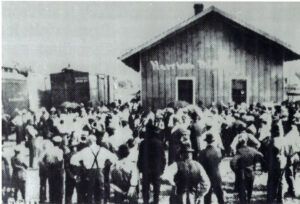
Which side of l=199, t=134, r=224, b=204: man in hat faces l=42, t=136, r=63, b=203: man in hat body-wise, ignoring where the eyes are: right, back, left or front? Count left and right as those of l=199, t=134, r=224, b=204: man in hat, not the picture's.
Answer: left

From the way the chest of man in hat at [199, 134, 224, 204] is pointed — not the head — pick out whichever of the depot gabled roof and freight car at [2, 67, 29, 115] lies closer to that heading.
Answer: the depot gabled roof

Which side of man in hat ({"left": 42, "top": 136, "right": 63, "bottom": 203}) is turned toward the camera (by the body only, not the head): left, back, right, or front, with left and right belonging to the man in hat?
back

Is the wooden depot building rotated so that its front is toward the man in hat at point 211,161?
yes

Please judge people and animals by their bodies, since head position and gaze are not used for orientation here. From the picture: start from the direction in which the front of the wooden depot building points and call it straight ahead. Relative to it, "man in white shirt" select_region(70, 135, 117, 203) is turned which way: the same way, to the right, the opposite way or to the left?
the opposite way

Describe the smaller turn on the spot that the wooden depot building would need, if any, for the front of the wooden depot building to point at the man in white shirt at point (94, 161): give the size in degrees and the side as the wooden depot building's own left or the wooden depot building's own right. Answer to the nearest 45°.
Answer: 0° — it already faces them

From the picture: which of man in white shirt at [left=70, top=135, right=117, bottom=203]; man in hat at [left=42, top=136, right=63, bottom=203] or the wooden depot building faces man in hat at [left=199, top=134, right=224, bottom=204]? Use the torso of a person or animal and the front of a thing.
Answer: the wooden depot building

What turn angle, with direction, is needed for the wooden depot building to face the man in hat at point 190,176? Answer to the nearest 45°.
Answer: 0° — it already faces them

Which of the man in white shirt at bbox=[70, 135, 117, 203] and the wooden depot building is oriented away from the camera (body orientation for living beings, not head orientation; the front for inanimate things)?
the man in white shirt

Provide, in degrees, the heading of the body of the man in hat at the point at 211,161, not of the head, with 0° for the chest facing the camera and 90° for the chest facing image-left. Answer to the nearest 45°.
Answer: approximately 180°

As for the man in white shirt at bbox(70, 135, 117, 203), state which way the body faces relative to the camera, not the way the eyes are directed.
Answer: away from the camera

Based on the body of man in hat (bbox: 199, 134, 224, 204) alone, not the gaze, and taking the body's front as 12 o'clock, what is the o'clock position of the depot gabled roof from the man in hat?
The depot gabled roof is roughly at 12 o'clock from the man in hat.

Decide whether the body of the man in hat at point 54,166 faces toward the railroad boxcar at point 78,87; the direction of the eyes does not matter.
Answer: yes

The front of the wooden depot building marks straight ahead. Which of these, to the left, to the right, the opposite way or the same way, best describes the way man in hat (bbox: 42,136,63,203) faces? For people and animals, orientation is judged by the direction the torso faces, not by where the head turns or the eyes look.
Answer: the opposite way
